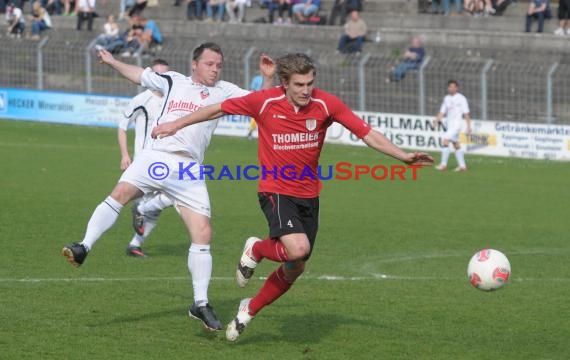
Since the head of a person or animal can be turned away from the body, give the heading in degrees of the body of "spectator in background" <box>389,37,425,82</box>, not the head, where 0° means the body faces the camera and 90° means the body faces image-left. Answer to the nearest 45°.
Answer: approximately 45°

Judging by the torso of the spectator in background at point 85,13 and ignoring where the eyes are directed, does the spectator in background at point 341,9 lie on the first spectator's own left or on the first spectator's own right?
on the first spectator's own left

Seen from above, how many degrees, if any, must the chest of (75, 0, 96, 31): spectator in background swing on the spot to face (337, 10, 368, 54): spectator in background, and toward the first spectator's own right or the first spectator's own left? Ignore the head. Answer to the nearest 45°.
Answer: approximately 45° to the first spectator's own left

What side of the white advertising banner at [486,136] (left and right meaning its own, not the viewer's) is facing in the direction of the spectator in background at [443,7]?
back

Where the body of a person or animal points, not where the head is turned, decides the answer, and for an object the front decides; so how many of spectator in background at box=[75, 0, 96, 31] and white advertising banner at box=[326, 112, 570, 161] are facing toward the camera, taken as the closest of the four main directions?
2

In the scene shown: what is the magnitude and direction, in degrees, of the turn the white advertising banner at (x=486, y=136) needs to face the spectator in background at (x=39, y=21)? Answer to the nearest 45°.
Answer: approximately 135° to its right

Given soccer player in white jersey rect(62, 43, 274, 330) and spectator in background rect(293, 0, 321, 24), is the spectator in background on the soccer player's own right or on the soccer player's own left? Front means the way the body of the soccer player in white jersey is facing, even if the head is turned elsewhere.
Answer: on the soccer player's own left

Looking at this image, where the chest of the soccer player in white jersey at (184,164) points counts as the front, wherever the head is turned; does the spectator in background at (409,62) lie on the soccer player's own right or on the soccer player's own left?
on the soccer player's own left

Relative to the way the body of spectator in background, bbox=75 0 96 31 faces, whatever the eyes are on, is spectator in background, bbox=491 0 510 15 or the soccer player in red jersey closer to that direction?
the soccer player in red jersey

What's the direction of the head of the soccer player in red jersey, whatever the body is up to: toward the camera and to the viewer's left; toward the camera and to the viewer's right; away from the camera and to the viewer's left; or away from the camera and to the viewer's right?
toward the camera and to the viewer's right

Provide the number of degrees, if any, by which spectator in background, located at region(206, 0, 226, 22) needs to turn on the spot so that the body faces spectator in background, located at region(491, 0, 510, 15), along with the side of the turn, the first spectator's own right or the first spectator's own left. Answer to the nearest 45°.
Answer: approximately 45° to the first spectator's own left

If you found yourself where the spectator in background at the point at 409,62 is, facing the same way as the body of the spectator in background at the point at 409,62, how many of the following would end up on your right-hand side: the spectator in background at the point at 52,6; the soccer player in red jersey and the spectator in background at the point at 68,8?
2

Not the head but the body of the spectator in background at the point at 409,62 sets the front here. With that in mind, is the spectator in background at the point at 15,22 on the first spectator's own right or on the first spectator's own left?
on the first spectator's own right

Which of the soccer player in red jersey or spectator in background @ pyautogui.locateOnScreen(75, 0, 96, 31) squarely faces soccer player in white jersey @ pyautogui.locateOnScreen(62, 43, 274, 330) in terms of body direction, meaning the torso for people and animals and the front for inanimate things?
the spectator in background

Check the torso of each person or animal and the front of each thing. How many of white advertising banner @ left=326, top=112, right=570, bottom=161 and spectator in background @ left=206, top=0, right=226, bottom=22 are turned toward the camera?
2
